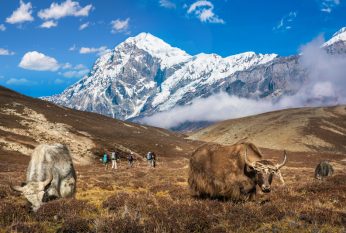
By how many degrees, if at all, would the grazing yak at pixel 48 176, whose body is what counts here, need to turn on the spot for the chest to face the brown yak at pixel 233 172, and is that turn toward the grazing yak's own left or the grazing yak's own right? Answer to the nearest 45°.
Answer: approximately 135° to the grazing yak's own left

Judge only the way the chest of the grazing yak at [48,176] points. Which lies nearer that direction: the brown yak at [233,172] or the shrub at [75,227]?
the shrub

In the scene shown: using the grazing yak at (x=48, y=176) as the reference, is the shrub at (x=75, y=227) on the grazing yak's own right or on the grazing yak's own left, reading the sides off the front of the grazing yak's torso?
on the grazing yak's own left

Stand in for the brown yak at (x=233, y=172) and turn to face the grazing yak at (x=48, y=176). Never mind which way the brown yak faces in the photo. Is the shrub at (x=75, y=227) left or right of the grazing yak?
left

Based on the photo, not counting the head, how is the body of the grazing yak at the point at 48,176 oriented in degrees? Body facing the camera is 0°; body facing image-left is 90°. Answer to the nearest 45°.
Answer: approximately 45°
